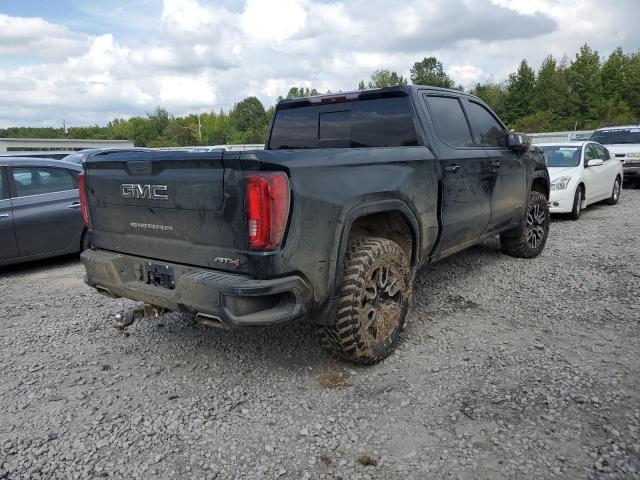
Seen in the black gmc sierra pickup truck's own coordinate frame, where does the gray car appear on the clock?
The gray car is roughly at 9 o'clock from the black gmc sierra pickup truck.

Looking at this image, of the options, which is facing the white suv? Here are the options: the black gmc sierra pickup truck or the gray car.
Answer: the black gmc sierra pickup truck

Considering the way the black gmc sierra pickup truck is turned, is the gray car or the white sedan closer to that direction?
the white sedan

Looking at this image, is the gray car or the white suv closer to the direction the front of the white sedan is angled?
the gray car

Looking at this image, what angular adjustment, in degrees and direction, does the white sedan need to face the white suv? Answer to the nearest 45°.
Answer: approximately 135° to its right

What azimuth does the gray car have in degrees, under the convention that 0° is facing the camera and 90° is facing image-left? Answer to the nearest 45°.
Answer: approximately 45°

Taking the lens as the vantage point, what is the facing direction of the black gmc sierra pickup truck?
facing away from the viewer and to the right of the viewer

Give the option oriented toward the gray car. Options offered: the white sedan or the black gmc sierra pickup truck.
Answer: the white sedan
